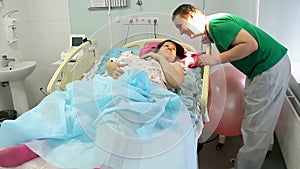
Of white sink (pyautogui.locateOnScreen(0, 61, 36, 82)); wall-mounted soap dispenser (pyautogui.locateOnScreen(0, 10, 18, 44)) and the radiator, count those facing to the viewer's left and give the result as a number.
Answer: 1

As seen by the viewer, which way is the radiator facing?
to the viewer's left

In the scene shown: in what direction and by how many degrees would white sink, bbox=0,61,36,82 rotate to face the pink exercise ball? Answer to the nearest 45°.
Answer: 0° — it already faces it

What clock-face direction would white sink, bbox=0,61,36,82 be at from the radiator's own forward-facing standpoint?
The white sink is roughly at 12 o'clock from the radiator.

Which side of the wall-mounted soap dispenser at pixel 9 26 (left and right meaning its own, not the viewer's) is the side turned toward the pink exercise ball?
front

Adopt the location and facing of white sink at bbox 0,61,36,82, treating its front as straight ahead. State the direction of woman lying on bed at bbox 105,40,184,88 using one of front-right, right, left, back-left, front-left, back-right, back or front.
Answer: front

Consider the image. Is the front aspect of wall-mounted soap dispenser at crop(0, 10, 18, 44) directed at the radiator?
yes

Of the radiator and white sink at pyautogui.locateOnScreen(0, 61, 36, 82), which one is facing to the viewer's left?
the radiator

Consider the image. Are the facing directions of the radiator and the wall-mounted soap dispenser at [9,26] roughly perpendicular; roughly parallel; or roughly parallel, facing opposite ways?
roughly parallel, facing opposite ways

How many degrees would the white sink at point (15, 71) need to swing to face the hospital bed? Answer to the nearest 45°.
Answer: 0° — it already faces it

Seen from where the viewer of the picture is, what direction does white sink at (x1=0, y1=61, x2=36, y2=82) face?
facing the viewer and to the right of the viewer

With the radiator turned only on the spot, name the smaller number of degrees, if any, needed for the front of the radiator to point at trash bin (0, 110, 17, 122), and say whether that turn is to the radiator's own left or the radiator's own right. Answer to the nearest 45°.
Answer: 0° — it already faces it
